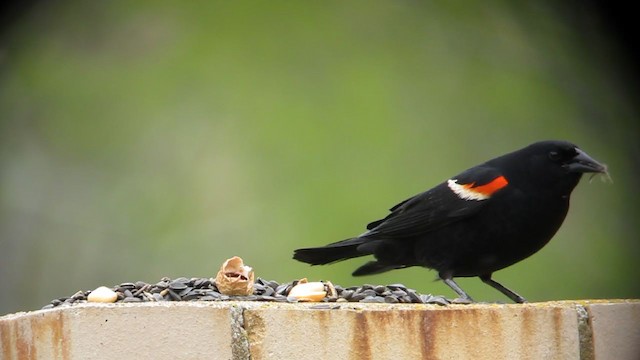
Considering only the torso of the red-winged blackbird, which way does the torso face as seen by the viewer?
to the viewer's right
